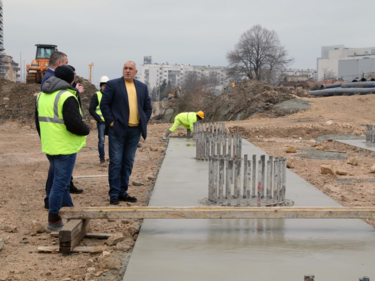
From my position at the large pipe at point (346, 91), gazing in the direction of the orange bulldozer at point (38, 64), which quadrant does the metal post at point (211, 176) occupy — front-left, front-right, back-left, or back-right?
front-left

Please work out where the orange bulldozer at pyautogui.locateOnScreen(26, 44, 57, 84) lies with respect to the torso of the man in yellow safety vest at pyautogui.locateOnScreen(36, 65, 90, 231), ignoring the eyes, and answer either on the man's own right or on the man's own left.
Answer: on the man's own left

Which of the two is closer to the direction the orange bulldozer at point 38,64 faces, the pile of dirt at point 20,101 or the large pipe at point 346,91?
the pile of dirt

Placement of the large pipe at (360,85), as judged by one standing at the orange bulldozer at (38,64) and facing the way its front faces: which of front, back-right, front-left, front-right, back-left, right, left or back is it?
back-left

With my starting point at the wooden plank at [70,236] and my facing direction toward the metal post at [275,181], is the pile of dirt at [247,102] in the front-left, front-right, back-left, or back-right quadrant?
front-left

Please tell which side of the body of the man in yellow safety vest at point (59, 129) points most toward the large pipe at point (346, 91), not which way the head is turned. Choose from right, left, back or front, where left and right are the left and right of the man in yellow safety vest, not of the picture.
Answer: front

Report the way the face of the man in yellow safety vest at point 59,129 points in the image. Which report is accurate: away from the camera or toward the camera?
away from the camera

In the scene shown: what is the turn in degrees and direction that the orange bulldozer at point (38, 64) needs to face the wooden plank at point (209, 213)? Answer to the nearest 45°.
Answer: approximately 45° to its left

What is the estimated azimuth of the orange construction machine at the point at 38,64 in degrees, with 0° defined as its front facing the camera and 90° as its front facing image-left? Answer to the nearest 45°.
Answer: approximately 45°

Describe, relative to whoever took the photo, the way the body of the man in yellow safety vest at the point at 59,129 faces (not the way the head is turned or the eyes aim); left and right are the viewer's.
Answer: facing away from the viewer and to the right of the viewer

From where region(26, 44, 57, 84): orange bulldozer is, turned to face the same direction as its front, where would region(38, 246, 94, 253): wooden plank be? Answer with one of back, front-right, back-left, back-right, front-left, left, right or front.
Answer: front-left

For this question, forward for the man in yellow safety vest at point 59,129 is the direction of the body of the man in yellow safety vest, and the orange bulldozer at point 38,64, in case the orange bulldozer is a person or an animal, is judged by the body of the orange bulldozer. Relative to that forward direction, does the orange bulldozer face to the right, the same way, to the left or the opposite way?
the opposite way

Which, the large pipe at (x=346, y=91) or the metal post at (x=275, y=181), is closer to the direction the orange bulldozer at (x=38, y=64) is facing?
the metal post

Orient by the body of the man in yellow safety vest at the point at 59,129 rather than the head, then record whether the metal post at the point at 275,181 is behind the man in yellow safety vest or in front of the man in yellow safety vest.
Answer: in front

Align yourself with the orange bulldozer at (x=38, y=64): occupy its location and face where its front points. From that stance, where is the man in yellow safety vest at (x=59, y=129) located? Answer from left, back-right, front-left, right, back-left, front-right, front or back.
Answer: front-left
